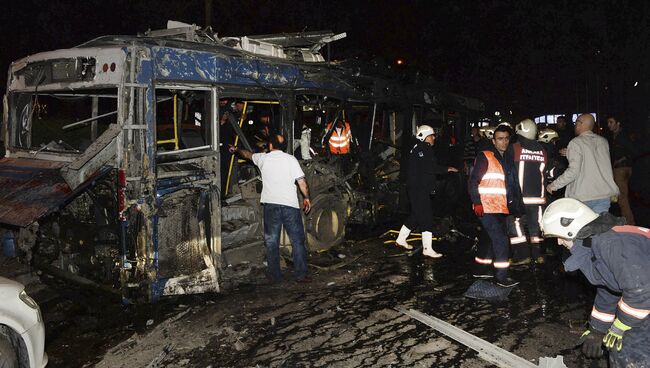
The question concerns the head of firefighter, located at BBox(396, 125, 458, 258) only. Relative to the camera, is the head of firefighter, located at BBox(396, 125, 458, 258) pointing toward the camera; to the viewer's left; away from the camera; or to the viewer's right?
to the viewer's right

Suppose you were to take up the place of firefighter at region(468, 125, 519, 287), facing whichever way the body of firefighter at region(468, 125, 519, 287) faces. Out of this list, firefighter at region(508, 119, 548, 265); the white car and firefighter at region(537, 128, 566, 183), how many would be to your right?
1

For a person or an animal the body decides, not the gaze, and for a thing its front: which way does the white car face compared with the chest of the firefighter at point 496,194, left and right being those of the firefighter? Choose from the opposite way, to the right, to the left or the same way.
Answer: to the left

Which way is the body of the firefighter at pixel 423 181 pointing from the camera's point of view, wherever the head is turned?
to the viewer's right

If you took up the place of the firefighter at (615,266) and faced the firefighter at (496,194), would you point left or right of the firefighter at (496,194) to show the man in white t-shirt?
left

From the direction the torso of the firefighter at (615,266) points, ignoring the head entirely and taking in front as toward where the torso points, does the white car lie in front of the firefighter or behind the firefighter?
in front

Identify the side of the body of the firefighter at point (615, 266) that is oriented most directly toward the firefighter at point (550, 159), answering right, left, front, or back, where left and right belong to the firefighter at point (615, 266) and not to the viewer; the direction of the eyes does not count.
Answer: right

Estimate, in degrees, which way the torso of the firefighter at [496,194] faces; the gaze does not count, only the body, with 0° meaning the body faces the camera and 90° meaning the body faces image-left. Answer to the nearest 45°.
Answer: approximately 315°

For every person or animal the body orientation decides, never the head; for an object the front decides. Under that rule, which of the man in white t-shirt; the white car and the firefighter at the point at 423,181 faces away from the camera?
the man in white t-shirt

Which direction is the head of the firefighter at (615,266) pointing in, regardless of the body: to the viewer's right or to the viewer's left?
to the viewer's left
